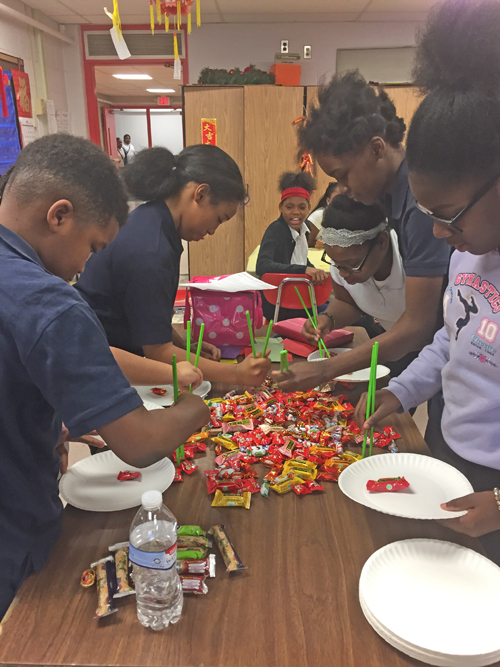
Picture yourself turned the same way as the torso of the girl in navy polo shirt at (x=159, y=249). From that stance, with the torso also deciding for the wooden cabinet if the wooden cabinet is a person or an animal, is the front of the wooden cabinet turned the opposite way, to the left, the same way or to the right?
to the right

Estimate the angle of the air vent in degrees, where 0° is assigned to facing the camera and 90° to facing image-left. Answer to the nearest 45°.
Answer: approximately 0°

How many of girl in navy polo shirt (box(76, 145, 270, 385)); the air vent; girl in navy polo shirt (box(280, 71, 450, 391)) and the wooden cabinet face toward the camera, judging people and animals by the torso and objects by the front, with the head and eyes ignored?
2

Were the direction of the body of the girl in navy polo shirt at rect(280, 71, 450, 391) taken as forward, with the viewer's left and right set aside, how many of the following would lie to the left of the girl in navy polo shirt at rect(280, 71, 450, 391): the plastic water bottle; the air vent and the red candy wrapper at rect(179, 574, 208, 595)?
2

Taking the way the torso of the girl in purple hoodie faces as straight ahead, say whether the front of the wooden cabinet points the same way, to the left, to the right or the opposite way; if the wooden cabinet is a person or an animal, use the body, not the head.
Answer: to the left

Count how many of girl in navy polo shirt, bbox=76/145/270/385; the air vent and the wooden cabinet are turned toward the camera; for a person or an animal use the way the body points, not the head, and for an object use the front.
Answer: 2

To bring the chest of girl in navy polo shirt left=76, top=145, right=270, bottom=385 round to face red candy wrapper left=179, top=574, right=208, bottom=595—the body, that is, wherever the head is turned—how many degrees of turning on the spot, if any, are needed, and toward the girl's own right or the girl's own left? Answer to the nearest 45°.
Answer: approximately 90° to the girl's own right

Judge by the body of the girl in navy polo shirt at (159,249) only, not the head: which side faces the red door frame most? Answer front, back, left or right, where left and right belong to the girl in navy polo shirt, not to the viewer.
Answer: left

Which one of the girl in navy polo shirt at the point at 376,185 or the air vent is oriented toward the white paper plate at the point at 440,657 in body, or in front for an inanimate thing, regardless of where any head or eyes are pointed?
the air vent

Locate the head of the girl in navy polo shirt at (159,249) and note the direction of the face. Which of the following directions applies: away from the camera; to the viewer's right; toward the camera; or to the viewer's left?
to the viewer's right

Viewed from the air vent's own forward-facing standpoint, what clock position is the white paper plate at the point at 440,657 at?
The white paper plate is roughly at 12 o'clock from the air vent.

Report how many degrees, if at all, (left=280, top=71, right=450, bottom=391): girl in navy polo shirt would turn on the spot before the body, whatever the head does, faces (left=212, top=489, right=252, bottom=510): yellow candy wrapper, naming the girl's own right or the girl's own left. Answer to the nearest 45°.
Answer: approximately 90° to the girl's own left

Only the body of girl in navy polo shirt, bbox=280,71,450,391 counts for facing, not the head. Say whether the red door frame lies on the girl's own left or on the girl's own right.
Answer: on the girl's own right

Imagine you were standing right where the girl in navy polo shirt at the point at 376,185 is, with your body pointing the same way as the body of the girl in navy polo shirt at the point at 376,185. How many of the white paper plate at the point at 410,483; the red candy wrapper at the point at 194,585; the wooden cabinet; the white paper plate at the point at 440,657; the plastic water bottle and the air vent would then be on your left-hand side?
4
